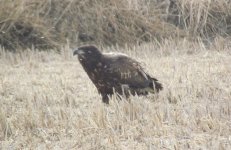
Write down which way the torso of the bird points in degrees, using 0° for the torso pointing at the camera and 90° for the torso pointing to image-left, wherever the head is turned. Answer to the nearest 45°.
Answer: approximately 90°
